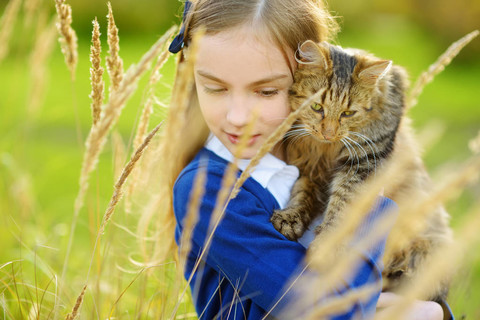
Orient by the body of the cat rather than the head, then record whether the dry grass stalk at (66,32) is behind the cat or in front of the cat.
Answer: in front

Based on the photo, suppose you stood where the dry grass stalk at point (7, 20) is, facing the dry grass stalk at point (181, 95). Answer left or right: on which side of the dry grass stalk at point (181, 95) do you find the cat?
left

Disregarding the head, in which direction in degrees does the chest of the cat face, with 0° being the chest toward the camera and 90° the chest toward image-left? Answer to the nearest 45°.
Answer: approximately 45°
